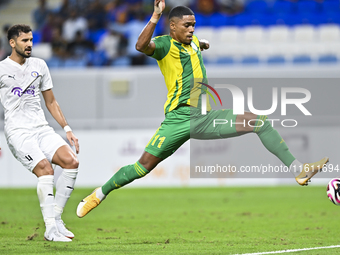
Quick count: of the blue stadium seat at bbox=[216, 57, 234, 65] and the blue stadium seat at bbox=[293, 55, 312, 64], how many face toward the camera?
2

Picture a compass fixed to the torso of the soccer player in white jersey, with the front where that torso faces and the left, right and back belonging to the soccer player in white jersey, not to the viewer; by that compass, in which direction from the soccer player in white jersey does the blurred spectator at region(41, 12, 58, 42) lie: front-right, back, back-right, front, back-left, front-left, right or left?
back-left

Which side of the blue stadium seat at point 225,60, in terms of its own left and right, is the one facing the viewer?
front

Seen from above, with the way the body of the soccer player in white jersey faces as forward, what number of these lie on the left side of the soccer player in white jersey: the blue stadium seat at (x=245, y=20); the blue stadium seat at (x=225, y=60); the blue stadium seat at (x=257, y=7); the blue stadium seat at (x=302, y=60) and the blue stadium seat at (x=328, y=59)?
5

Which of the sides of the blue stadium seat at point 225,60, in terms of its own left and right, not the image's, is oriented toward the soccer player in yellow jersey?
front

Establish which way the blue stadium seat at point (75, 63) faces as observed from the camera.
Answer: facing the viewer

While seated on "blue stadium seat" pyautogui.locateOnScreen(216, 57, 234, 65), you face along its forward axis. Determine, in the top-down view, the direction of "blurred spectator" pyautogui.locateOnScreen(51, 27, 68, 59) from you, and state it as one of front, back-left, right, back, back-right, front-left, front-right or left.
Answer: right

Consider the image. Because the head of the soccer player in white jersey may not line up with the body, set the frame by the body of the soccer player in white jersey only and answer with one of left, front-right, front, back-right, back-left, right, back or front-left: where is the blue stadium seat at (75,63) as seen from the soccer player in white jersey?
back-left

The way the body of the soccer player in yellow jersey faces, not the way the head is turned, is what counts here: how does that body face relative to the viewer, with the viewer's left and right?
facing the viewer and to the right of the viewer

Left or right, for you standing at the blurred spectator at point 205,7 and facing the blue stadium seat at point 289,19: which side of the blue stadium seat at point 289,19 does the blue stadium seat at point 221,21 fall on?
right

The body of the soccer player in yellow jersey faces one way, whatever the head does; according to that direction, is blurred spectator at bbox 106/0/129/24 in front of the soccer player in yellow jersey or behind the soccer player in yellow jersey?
behind

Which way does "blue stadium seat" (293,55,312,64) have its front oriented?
toward the camera

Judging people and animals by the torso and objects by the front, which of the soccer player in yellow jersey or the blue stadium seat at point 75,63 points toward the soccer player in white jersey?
the blue stadium seat

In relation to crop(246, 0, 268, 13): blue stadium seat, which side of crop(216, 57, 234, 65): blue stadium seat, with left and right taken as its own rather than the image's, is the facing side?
back
